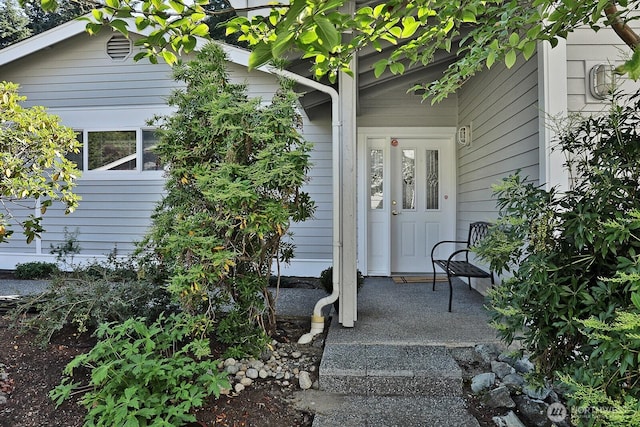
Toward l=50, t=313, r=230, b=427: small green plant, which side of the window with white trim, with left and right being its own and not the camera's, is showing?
front

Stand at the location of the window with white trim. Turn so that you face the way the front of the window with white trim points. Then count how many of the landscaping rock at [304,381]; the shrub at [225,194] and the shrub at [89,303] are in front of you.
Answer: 3

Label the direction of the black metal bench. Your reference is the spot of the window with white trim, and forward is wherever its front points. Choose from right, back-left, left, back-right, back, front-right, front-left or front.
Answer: front-left

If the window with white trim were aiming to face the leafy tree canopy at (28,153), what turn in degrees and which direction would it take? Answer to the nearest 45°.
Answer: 0° — it already faces it

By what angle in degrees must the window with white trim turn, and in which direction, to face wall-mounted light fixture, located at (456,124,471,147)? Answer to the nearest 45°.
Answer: approximately 45° to its left

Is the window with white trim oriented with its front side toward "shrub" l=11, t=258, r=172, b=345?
yes

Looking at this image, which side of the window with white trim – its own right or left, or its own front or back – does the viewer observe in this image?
front

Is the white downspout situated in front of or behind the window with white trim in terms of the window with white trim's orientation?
in front

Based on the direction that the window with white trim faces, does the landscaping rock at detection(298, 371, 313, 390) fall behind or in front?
in front
